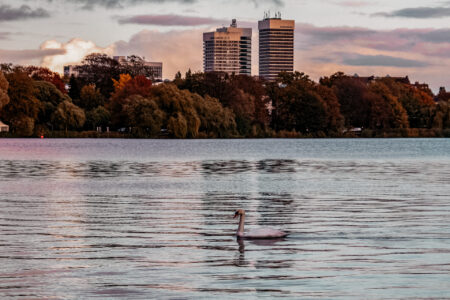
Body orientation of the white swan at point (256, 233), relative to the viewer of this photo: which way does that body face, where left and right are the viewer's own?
facing to the left of the viewer
